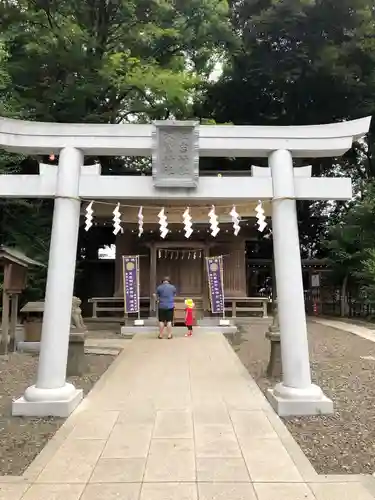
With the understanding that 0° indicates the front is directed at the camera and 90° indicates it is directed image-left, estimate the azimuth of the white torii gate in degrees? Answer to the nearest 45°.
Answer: approximately 0°

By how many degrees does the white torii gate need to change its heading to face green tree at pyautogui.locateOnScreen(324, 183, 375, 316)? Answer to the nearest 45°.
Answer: approximately 135° to its left

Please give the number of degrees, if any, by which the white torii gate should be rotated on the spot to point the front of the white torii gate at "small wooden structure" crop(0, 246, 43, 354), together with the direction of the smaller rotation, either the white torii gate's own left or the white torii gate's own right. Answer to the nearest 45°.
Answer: approximately 135° to the white torii gate's own right

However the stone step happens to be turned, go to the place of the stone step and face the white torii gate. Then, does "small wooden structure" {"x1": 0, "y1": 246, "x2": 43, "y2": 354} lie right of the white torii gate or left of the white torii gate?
right

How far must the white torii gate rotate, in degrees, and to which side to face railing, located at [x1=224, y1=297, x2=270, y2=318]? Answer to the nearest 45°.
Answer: approximately 180°

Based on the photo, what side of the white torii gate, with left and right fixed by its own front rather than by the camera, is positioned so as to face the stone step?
back

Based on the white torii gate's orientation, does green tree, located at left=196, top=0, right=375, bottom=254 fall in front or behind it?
behind
